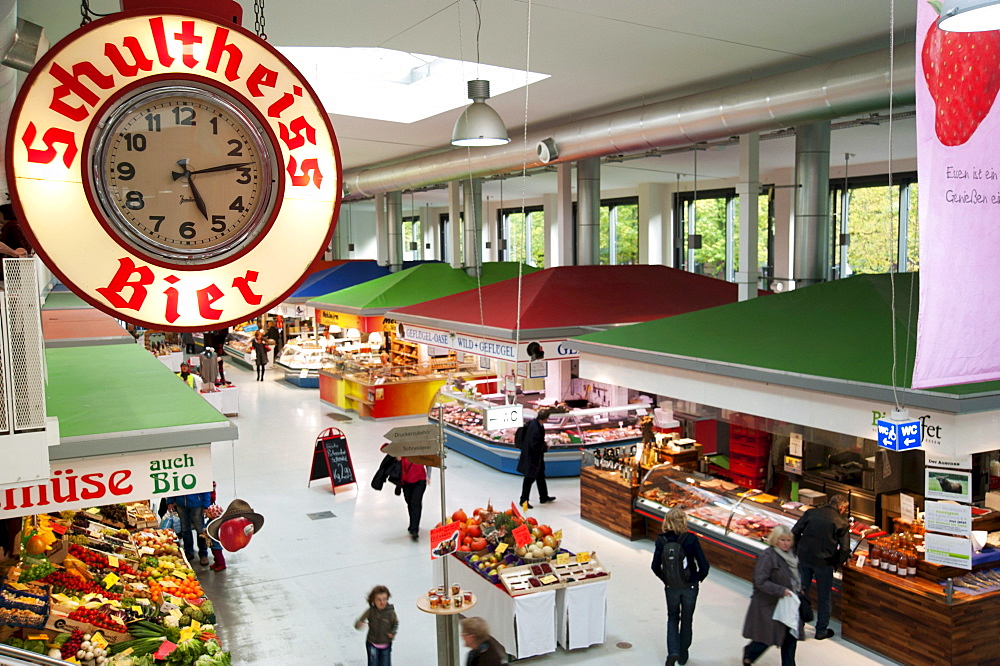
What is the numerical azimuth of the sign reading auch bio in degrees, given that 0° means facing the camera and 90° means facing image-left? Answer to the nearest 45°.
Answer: approximately 0°

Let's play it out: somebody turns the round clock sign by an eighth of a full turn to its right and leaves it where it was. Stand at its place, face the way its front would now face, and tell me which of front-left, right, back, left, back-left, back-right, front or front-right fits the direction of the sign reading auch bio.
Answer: back-right

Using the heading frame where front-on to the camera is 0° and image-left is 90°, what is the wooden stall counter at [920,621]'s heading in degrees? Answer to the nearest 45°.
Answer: approximately 45°

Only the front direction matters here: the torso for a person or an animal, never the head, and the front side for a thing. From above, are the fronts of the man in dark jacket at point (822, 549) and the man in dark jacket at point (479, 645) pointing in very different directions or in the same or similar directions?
very different directions

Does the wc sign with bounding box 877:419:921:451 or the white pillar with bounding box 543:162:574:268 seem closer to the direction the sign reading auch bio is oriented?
the wc sign

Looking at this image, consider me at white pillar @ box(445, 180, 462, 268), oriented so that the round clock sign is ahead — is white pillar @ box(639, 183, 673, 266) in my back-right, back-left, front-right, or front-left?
back-left

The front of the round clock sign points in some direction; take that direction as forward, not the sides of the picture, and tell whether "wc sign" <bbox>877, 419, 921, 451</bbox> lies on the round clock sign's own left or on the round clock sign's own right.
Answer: on the round clock sign's own left

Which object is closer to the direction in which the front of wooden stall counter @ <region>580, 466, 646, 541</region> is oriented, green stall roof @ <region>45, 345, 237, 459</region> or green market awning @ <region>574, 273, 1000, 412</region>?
the green stall roof
